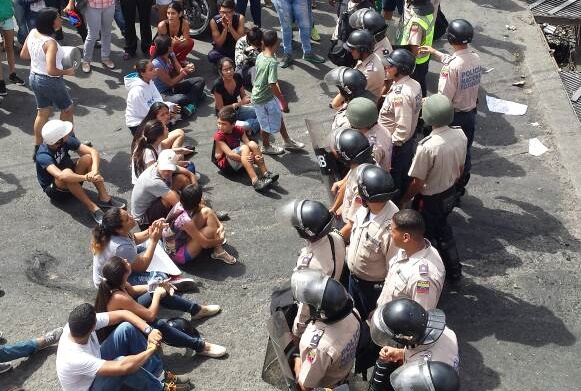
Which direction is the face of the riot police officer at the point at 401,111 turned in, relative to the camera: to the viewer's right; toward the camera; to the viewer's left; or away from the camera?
to the viewer's left

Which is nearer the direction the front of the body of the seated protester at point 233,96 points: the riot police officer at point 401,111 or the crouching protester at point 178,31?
the riot police officer

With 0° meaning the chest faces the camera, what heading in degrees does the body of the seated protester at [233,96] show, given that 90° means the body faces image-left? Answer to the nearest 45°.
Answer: approximately 315°

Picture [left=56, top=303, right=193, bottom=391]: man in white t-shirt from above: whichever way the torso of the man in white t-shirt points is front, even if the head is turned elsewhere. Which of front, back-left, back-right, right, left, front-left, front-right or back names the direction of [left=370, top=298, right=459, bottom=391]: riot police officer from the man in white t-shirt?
front-right

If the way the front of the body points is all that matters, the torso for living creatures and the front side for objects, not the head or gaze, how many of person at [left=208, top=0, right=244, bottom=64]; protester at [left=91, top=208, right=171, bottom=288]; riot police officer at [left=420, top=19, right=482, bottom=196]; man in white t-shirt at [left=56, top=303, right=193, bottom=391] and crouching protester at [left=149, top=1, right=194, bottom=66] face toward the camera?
2

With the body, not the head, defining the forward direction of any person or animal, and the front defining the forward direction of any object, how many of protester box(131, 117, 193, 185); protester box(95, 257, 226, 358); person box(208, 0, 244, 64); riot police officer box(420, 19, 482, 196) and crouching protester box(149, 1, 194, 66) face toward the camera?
2

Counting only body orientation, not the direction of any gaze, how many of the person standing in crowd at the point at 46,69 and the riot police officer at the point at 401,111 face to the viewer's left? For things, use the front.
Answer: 1

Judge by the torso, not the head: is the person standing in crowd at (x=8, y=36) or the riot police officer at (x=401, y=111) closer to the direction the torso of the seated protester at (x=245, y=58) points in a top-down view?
the riot police officer
